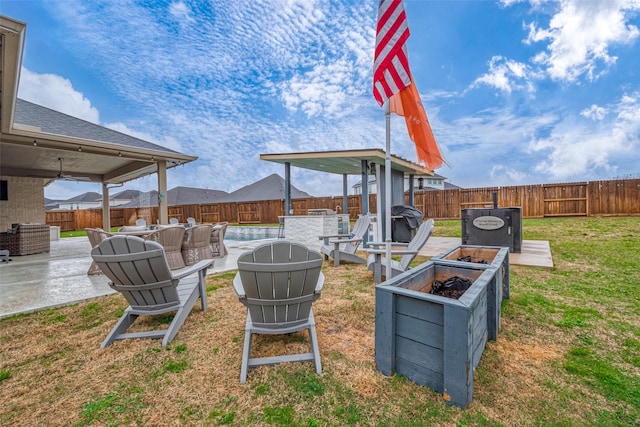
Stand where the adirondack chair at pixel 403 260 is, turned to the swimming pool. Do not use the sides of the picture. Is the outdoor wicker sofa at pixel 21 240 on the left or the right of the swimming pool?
left

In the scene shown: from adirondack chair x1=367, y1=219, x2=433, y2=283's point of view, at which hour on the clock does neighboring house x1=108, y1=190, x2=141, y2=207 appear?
The neighboring house is roughly at 1 o'clock from the adirondack chair.

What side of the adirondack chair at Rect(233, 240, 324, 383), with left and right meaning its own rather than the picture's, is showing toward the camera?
back

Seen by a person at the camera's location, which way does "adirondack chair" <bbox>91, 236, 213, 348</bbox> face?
facing away from the viewer and to the right of the viewer

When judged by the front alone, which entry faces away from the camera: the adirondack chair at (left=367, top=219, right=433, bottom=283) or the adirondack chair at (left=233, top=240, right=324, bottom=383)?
the adirondack chair at (left=233, top=240, right=324, bottom=383)

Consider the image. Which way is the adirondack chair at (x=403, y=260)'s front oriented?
to the viewer's left

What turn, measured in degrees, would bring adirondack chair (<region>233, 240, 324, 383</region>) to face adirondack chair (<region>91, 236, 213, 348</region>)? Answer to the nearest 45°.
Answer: approximately 45° to its left

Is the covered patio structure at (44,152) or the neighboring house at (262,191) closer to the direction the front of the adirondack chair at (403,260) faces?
the covered patio structure

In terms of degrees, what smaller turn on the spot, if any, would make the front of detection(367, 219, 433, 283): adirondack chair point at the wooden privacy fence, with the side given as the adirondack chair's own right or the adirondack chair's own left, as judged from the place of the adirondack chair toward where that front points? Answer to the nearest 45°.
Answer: approximately 90° to the adirondack chair's own right

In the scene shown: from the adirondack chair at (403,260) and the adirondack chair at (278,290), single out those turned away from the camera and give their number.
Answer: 1
